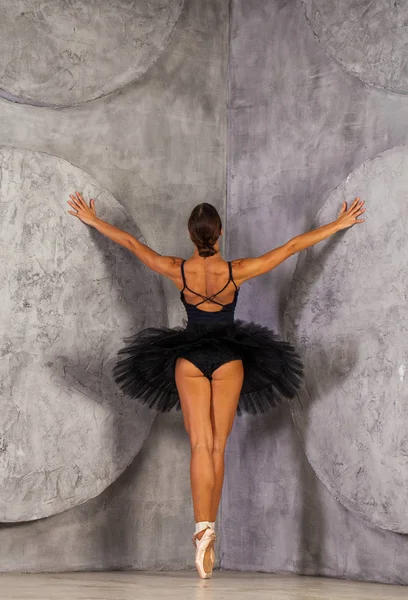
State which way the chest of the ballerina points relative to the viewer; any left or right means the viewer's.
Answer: facing away from the viewer
